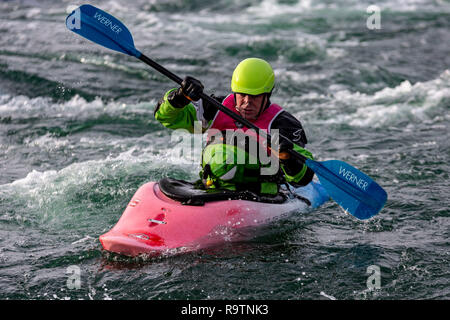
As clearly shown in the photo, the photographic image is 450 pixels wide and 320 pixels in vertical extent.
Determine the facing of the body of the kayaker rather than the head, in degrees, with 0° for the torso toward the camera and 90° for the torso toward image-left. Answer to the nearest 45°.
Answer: approximately 45°

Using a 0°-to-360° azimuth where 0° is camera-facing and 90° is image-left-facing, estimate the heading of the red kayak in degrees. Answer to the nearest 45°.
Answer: approximately 45°
